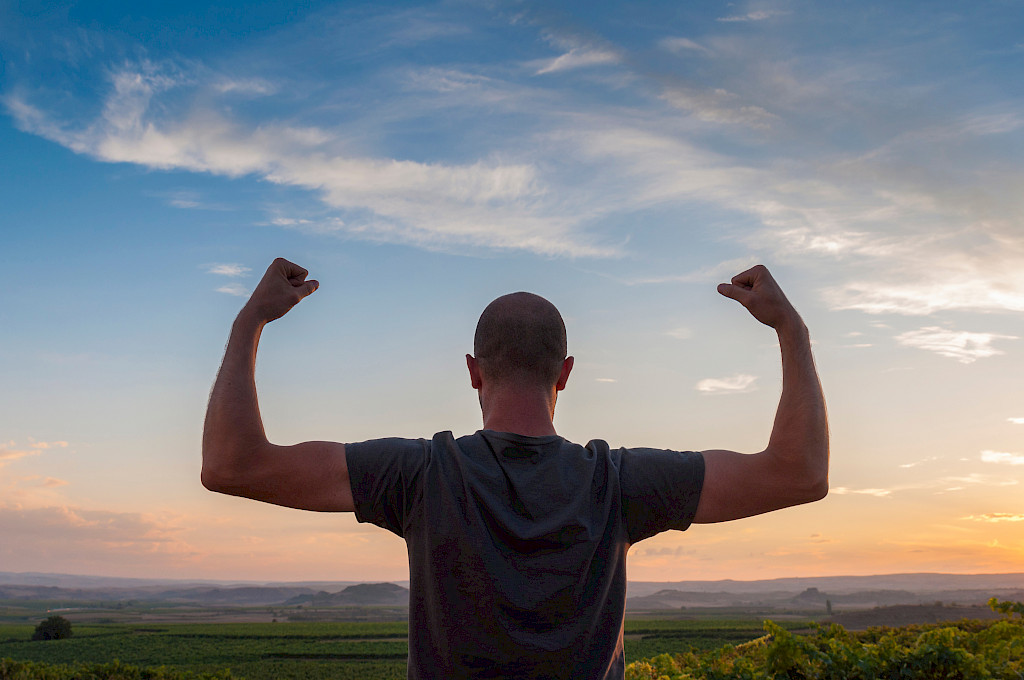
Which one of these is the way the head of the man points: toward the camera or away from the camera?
away from the camera

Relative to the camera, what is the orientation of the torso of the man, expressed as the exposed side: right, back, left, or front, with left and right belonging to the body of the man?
back
